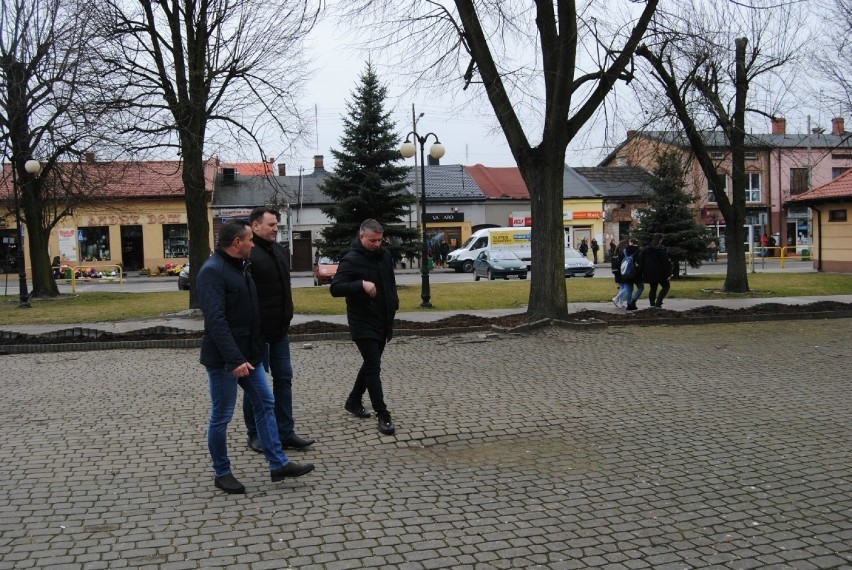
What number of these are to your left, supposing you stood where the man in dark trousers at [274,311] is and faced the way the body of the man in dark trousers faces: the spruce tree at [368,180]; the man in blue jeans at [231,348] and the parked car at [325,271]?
2

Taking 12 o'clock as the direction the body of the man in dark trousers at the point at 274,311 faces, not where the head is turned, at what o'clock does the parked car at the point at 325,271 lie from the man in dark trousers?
The parked car is roughly at 9 o'clock from the man in dark trousers.

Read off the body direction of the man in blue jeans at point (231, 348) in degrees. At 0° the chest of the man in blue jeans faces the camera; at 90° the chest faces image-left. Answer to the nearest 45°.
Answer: approximately 270°

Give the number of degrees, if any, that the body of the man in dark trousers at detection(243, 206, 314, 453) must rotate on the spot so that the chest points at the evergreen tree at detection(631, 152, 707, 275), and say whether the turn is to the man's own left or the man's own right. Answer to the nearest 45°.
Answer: approximately 45° to the man's own left

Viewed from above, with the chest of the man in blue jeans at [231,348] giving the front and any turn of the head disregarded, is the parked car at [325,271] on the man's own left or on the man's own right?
on the man's own left

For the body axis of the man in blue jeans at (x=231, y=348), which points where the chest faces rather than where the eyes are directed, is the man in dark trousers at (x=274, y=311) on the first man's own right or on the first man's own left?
on the first man's own left

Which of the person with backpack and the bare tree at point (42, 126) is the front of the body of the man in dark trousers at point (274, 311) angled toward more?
the person with backpack

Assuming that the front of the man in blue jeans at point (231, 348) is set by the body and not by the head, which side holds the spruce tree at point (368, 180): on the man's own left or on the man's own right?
on the man's own left

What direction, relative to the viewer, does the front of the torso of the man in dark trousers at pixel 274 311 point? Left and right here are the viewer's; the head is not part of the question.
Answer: facing to the right of the viewer

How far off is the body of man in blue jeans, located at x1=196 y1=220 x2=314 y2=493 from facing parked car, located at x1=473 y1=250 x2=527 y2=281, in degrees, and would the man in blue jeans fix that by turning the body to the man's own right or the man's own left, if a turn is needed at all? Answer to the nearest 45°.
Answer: approximately 45° to the man's own left

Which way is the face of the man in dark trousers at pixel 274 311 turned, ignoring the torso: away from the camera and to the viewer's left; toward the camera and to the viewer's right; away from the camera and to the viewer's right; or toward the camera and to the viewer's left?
toward the camera and to the viewer's right

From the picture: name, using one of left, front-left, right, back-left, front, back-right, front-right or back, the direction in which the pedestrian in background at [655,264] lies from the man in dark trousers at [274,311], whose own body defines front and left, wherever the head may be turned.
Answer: front-left
